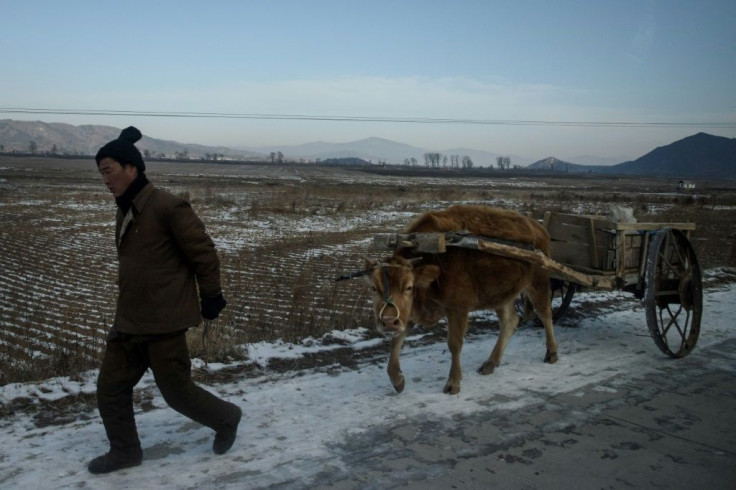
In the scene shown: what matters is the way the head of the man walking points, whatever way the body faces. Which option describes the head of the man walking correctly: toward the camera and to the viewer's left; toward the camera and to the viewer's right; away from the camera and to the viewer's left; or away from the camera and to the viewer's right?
toward the camera and to the viewer's left

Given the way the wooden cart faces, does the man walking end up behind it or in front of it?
in front

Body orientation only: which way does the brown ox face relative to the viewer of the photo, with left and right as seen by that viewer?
facing the viewer and to the left of the viewer

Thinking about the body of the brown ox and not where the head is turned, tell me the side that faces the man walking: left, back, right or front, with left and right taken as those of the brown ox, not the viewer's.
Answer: front

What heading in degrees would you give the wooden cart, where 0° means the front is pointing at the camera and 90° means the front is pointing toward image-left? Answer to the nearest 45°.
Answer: approximately 45°
